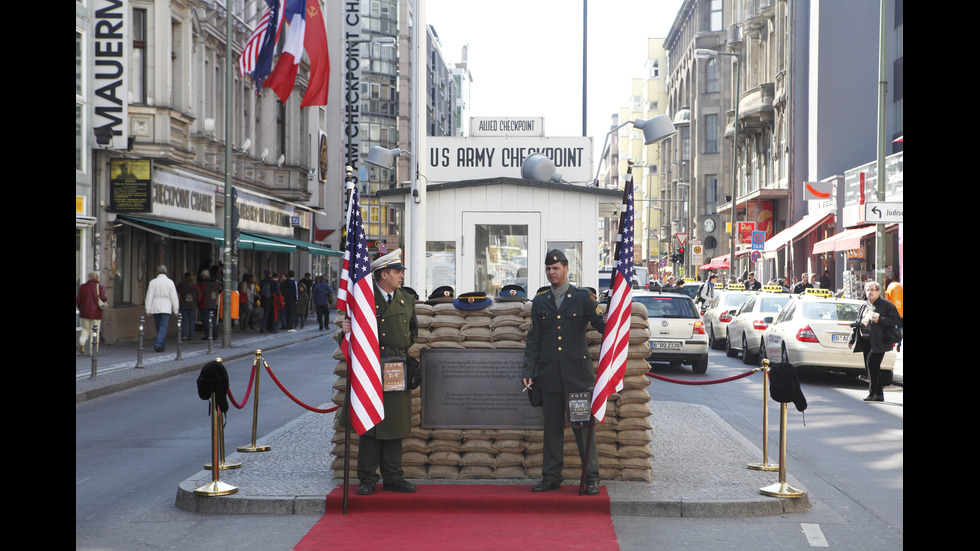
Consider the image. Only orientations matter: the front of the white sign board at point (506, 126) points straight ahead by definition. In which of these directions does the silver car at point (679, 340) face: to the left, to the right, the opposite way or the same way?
the opposite way

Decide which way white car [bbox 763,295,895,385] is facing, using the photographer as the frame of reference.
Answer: facing away from the viewer and to the left of the viewer

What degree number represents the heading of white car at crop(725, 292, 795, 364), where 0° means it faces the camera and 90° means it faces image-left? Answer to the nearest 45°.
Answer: approximately 135°

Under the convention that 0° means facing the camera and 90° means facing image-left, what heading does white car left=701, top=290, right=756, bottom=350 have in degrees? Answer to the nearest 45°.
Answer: approximately 135°

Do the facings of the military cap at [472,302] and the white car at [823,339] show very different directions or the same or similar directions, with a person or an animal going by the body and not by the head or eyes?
very different directions

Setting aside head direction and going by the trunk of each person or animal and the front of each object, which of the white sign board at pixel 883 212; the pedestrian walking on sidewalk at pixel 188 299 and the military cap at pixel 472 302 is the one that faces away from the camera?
the pedestrian walking on sidewalk

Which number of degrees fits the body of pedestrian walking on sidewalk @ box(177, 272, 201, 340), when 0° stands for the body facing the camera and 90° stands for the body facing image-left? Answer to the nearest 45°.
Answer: approximately 180°

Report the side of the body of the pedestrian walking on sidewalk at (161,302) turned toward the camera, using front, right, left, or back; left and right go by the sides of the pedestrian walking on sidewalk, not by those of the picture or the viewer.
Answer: back

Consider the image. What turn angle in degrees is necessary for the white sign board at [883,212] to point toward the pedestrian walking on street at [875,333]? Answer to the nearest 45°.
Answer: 0° — it already faces them

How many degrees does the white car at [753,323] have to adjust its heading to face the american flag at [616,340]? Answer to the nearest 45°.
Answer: approximately 135° to its left

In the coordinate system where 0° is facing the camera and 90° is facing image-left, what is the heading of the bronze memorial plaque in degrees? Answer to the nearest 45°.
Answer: approximately 0°

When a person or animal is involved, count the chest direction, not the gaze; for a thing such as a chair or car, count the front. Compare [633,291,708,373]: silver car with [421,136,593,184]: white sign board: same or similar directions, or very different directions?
very different directions
